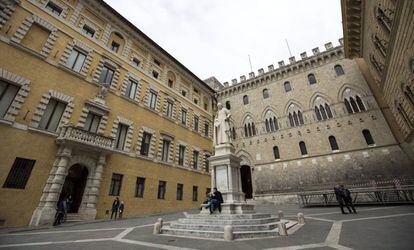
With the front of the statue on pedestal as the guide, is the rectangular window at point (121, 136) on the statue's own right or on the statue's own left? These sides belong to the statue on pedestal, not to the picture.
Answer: on the statue's own right

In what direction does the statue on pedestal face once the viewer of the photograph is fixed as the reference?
facing the viewer and to the left of the viewer

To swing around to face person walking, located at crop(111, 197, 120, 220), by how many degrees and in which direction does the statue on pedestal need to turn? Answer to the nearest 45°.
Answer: approximately 90° to its right

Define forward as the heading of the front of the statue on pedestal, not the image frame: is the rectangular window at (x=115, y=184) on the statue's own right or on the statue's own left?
on the statue's own right

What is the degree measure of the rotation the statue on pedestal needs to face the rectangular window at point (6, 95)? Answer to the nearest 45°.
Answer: approximately 45° to its right

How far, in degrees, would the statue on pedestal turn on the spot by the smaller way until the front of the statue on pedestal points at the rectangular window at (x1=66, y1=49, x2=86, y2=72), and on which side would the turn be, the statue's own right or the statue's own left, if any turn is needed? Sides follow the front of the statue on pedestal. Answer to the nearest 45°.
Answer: approximately 45° to the statue's own right

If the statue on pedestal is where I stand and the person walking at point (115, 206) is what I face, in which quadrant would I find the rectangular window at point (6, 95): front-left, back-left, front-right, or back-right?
front-left

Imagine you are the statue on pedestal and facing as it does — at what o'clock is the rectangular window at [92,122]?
The rectangular window is roughly at 2 o'clock from the statue on pedestal.
